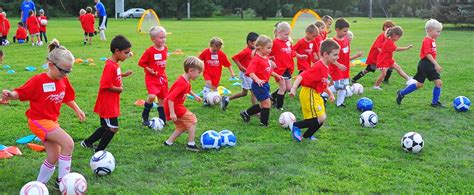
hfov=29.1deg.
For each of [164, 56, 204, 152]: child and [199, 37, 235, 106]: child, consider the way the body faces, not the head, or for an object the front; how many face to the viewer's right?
1

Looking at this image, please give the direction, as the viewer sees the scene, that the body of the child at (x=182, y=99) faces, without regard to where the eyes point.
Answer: to the viewer's right
